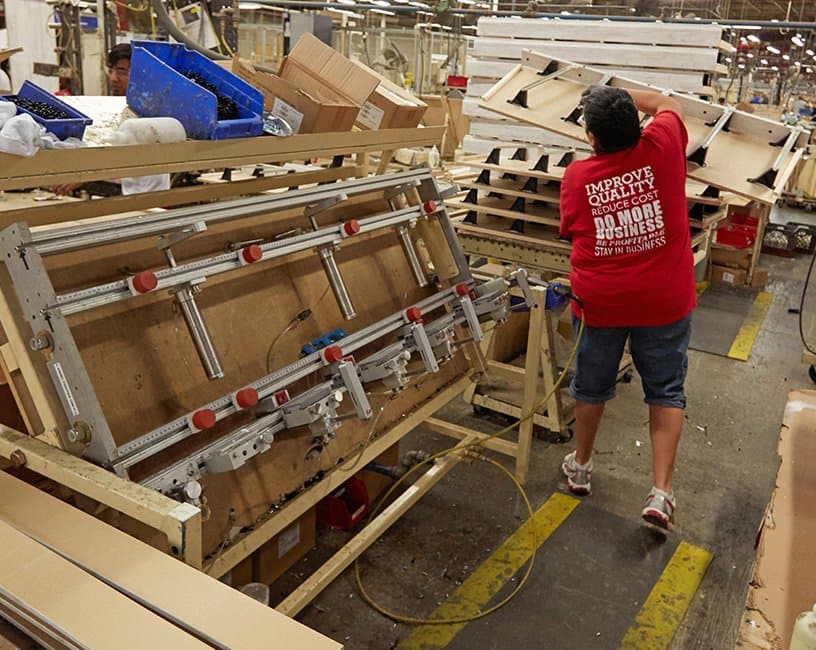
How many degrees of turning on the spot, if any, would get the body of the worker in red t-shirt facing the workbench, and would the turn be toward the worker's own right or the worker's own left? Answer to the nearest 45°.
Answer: approximately 135° to the worker's own left

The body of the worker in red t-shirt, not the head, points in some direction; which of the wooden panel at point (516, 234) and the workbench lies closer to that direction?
the wooden panel

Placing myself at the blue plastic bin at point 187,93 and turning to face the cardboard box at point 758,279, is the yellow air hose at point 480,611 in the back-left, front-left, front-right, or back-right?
front-right

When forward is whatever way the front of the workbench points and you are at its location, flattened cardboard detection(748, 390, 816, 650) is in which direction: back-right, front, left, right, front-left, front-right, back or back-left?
front

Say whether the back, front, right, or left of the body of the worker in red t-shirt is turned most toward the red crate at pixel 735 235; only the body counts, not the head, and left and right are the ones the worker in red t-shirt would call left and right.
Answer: front

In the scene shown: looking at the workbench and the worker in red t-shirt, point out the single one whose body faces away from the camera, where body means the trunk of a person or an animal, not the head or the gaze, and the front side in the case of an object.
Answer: the worker in red t-shirt

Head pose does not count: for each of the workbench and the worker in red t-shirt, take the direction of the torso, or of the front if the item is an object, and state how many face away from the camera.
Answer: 1

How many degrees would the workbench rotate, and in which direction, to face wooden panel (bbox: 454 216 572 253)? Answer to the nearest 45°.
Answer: approximately 90° to its left

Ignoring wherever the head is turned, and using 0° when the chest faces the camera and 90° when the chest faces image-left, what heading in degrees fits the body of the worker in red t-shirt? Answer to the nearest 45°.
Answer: approximately 180°

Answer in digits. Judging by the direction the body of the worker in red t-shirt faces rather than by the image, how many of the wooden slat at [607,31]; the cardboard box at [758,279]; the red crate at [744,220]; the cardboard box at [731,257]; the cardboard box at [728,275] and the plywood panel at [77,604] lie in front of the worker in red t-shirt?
5
